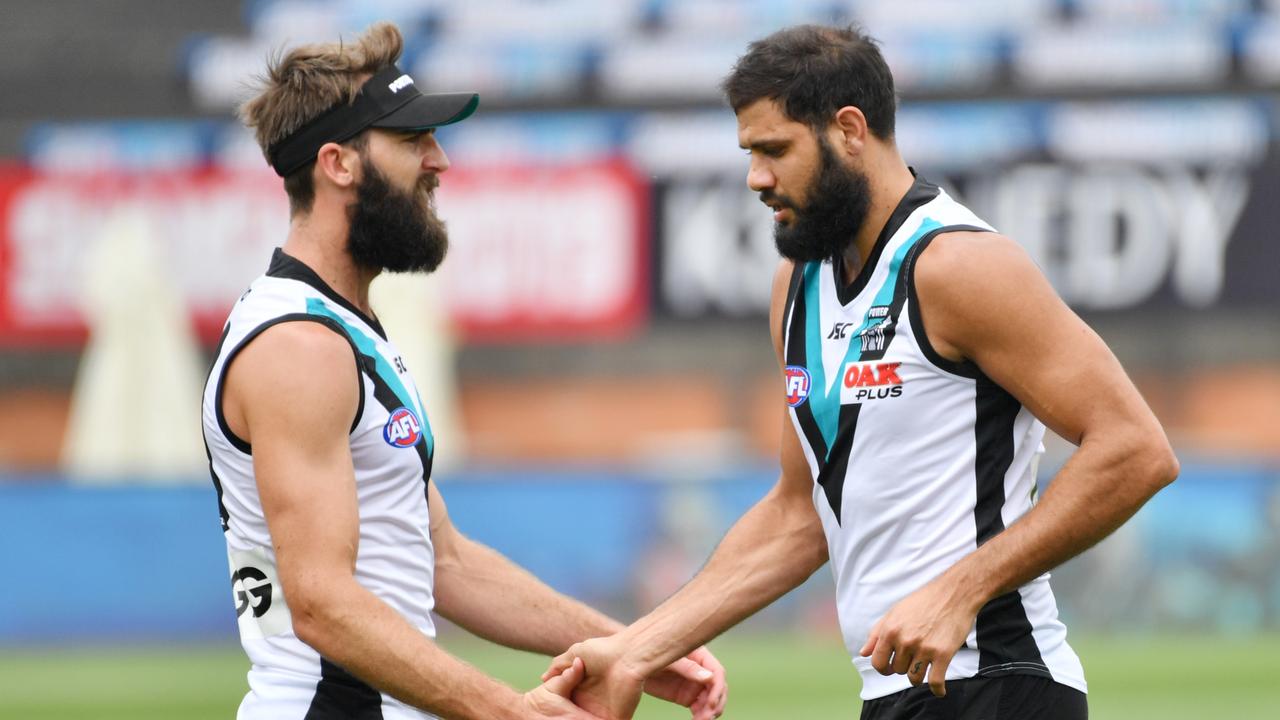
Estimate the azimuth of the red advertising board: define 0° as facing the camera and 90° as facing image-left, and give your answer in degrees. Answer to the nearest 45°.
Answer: approximately 0°
